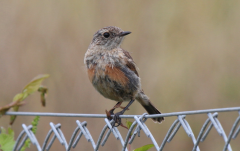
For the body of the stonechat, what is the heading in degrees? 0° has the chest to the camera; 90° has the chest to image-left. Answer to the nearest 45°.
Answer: approximately 45°
